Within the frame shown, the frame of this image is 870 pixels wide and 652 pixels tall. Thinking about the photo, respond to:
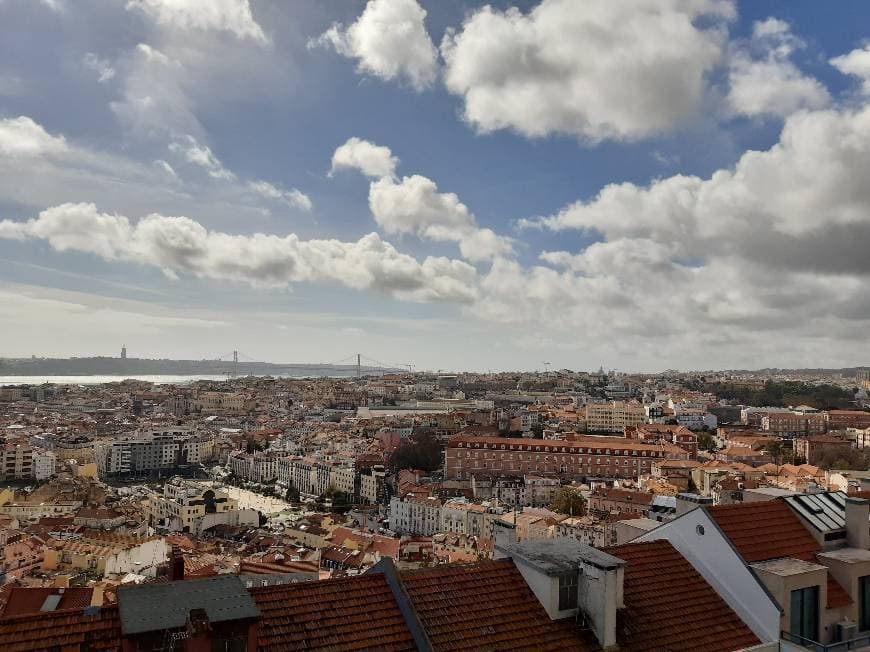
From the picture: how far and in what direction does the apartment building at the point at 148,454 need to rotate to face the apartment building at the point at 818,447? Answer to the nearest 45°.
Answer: approximately 45° to its left

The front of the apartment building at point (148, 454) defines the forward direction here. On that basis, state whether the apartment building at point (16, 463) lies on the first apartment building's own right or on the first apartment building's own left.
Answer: on the first apartment building's own right

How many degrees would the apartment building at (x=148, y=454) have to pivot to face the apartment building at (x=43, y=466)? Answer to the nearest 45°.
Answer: approximately 45° to its right

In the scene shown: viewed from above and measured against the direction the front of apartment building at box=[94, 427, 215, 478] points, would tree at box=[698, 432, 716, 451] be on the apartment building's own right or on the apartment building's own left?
on the apartment building's own left

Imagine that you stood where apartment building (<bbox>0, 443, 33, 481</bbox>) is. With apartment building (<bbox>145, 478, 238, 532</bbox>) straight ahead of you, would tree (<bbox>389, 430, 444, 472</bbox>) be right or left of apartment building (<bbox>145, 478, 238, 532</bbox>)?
left

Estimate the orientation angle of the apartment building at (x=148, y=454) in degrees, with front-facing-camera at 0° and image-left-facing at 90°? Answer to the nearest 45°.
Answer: approximately 0°

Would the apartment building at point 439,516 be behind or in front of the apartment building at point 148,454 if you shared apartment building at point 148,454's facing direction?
in front

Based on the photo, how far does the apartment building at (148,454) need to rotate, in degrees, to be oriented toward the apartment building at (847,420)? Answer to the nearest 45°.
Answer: approximately 90° to its left
